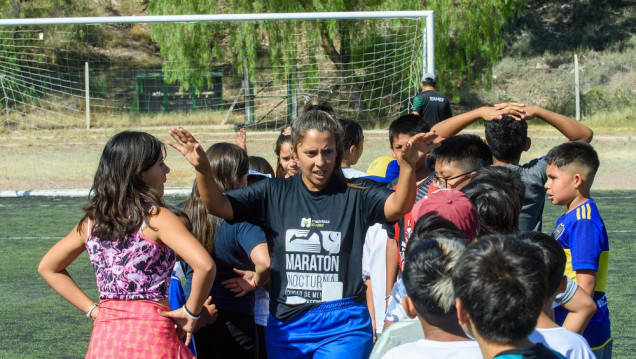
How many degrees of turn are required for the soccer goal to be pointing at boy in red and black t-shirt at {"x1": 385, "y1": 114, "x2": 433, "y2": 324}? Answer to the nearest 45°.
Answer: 0° — it already faces them

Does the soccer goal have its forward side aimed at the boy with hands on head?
yes

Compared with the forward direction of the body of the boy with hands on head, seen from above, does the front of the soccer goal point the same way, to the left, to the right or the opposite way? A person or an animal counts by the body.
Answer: the opposite way

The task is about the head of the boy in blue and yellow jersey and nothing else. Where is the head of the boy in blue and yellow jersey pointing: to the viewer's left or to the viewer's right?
to the viewer's left

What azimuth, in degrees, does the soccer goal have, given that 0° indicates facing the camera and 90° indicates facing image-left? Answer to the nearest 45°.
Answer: approximately 0°

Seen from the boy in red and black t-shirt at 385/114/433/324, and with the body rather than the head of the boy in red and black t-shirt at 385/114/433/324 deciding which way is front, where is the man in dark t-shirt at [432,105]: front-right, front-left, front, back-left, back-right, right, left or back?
back-right

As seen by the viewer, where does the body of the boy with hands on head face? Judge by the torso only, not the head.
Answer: away from the camera

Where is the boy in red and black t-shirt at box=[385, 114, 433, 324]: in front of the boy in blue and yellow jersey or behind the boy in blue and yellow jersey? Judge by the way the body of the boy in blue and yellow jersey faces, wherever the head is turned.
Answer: in front

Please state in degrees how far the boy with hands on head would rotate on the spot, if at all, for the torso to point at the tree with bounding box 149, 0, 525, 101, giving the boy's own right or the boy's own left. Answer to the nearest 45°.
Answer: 0° — they already face it

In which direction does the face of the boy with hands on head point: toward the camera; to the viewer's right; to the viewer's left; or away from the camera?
away from the camera

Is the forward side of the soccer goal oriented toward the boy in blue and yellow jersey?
yes
